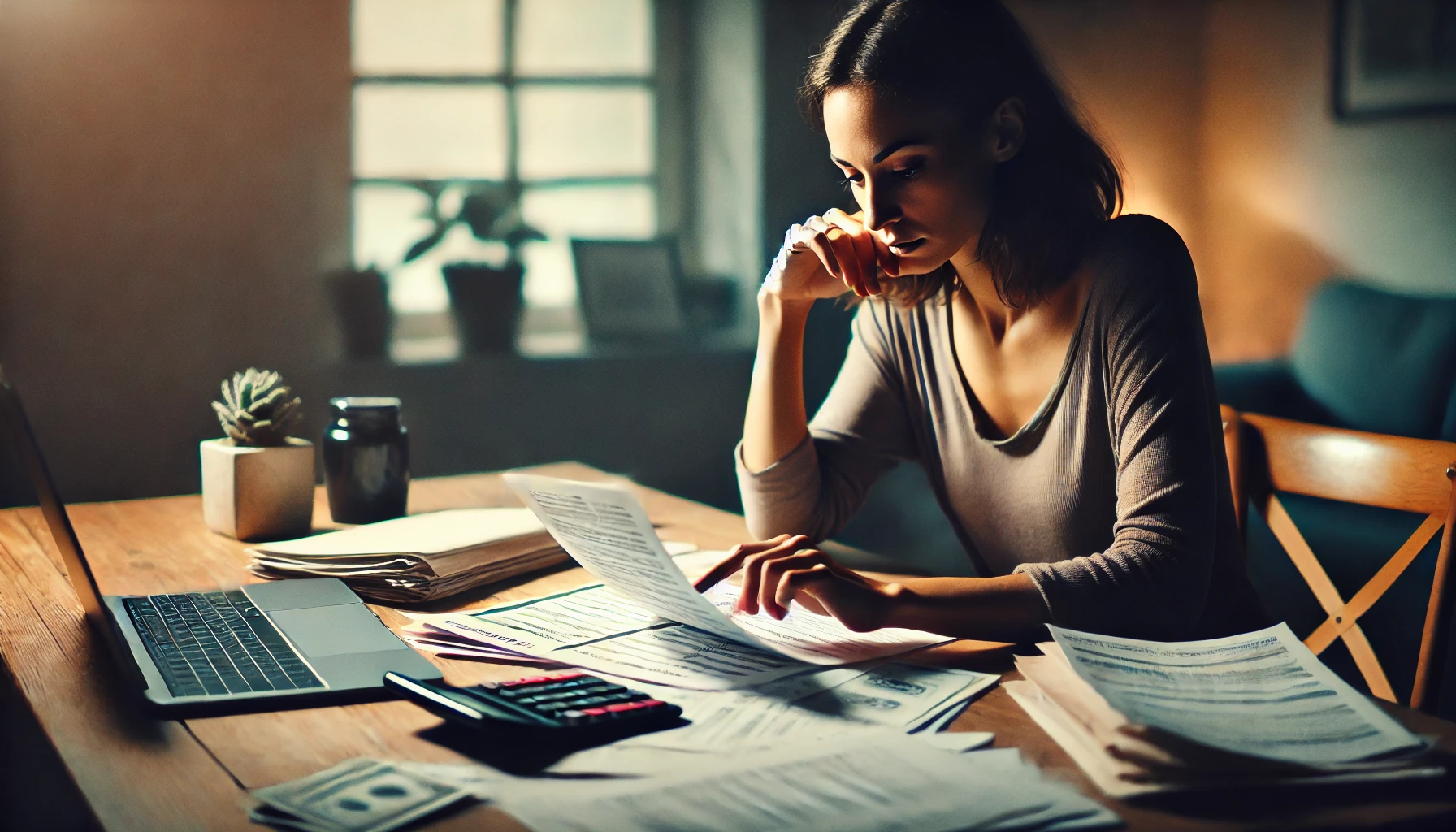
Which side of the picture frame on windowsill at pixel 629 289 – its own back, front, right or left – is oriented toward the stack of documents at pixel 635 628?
front

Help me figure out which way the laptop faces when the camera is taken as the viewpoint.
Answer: facing to the right of the viewer

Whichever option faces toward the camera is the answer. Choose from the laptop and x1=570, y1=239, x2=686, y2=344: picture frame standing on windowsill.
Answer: the picture frame standing on windowsill

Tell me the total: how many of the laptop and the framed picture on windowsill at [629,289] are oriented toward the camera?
1

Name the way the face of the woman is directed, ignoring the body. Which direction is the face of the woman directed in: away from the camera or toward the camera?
toward the camera

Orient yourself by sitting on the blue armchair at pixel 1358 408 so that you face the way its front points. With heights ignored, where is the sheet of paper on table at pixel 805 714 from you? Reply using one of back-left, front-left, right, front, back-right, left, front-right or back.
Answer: front-left

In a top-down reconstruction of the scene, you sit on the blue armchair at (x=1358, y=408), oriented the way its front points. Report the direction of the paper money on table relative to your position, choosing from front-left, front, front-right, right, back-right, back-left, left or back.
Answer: front-left

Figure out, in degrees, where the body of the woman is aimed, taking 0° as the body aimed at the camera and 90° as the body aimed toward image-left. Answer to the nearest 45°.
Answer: approximately 45°

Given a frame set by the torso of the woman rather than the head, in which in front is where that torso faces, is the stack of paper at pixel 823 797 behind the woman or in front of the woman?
in front

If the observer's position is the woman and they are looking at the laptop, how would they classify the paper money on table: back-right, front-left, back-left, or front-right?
front-left

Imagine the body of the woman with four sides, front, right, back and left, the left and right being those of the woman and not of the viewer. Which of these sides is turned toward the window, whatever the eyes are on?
right
